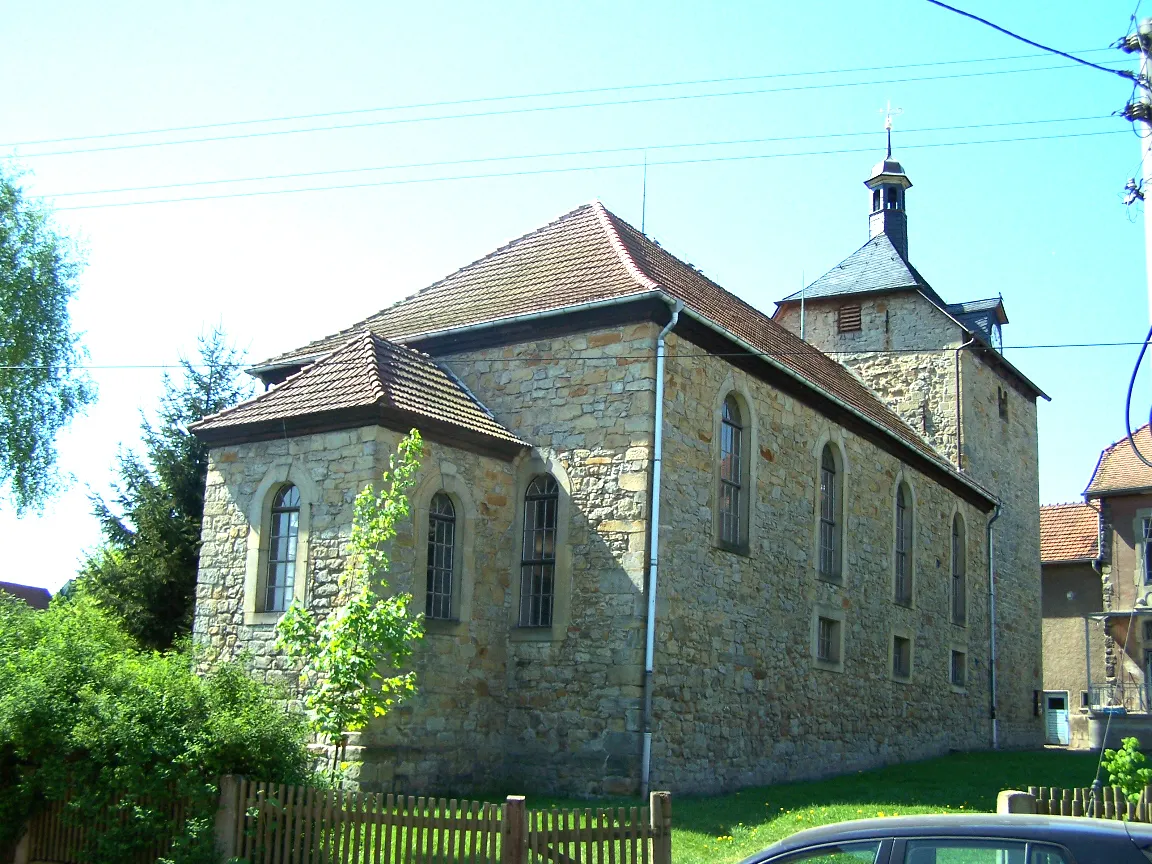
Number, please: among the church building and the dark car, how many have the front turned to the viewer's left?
1

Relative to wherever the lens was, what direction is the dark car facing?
facing to the left of the viewer

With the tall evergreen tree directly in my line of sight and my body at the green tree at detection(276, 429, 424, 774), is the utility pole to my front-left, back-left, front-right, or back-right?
back-right

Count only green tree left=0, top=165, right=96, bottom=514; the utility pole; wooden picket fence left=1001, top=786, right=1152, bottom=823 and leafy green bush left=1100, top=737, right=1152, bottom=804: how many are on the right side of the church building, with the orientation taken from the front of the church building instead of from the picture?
3

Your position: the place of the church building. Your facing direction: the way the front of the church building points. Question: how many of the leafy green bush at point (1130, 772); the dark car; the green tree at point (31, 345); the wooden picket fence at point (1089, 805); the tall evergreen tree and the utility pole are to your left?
2

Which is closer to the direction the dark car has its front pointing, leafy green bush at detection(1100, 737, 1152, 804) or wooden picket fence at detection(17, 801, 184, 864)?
the wooden picket fence

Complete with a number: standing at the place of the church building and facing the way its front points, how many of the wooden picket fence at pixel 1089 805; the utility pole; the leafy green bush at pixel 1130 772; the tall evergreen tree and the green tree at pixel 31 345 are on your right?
3

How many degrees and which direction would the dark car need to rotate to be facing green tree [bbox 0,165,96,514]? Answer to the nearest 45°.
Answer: approximately 45° to its right

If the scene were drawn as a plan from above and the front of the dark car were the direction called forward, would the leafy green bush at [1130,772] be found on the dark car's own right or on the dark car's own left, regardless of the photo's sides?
on the dark car's own right
